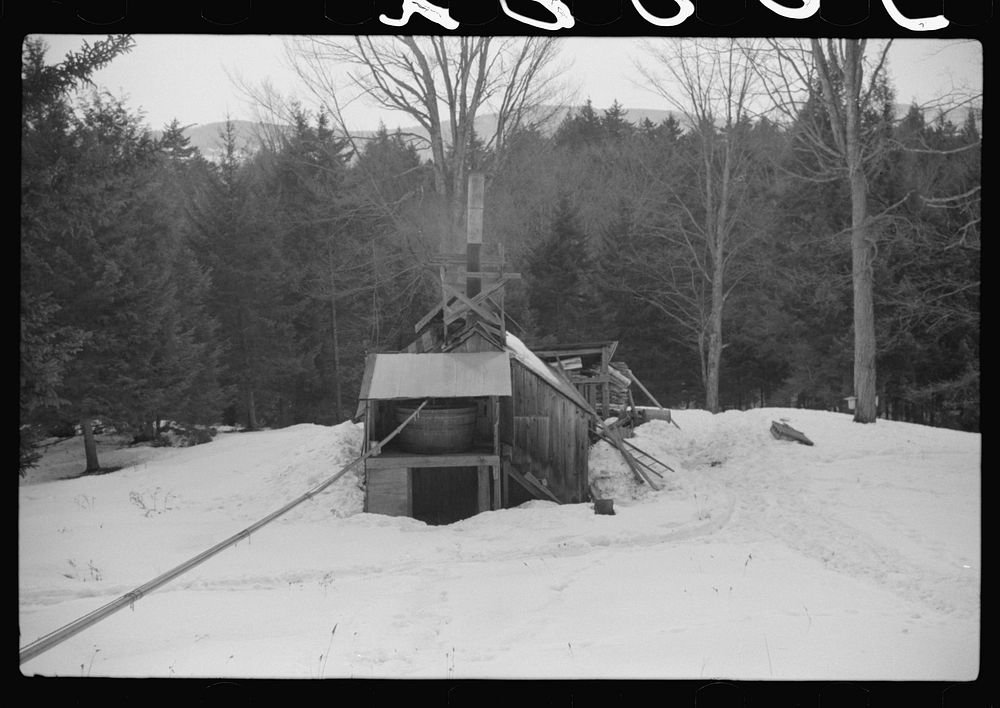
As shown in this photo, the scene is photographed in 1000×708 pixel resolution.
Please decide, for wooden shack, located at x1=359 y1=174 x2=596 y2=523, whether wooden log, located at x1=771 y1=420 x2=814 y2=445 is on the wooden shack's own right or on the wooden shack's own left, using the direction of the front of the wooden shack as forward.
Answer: on the wooden shack's own left

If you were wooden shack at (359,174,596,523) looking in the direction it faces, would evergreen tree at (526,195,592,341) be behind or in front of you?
behind

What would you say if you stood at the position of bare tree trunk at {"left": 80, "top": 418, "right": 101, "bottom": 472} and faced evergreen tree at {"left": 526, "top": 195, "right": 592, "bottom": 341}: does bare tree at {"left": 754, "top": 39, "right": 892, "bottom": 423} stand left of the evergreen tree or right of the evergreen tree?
right

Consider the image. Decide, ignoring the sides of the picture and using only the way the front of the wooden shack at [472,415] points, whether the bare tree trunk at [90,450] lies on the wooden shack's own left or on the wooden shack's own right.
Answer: on the wooden shack's own right

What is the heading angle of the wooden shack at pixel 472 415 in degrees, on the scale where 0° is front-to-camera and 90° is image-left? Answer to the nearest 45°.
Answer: approximately 0°
